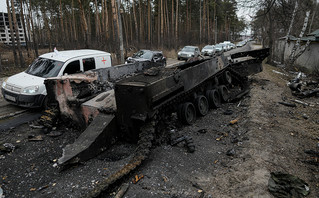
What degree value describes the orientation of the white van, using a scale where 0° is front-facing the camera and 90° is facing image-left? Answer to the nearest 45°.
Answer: approximately 45°

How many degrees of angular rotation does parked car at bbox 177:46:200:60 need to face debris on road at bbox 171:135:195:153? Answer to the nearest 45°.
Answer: approximately 45° to its left

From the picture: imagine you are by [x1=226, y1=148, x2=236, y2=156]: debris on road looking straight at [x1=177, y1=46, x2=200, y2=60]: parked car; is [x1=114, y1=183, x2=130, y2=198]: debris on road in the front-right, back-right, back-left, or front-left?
back-left

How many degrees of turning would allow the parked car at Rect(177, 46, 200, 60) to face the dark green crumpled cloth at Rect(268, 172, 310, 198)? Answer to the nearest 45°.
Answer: approximately 45° to its left

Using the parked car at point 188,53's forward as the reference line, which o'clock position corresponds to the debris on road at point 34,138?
The debris on road is roughly at 11 o'clock from the parked car.

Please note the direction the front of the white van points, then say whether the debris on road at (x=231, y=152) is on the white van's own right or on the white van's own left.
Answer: on the white van's own left

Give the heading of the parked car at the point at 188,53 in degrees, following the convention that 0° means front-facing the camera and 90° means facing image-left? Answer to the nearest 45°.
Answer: approximately 45°

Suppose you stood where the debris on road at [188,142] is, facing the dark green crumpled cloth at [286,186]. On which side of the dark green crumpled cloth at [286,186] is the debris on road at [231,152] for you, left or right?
left
